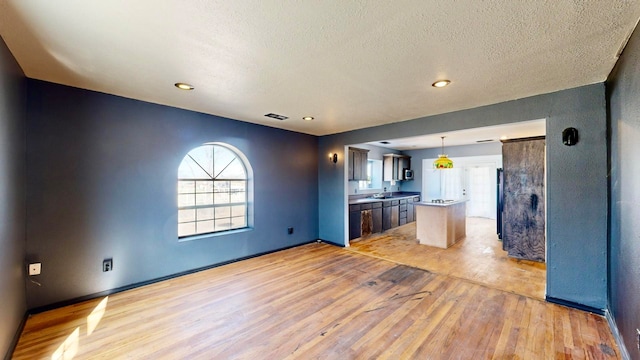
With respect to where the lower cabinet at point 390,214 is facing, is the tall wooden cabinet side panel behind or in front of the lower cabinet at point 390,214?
in front

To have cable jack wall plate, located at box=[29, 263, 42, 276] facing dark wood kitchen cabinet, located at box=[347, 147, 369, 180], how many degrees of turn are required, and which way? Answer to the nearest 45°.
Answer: approximately 90° to its left

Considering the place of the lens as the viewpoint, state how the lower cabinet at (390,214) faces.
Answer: facing the viewer and to the right of the viewer

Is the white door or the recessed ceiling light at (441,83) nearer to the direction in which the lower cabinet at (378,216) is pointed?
the recessed ceiling light

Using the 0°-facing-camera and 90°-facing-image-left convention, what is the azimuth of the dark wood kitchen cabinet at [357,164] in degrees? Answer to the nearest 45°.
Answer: approximately 315°

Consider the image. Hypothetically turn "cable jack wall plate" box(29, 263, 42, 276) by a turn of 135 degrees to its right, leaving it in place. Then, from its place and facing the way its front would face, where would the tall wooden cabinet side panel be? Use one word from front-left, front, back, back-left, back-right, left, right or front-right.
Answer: back

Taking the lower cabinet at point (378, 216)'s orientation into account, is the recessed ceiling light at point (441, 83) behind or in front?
in front

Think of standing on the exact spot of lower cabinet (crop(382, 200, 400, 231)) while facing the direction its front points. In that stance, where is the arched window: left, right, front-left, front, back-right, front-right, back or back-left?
right

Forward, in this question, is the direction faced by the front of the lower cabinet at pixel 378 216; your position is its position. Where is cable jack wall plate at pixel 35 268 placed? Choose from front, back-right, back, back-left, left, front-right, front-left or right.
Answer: right

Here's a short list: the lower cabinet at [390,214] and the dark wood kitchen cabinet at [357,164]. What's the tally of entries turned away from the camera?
0

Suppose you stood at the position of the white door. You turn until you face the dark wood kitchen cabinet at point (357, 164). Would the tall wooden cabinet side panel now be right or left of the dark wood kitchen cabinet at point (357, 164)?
left

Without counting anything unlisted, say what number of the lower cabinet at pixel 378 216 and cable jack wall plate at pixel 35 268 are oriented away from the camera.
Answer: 0
